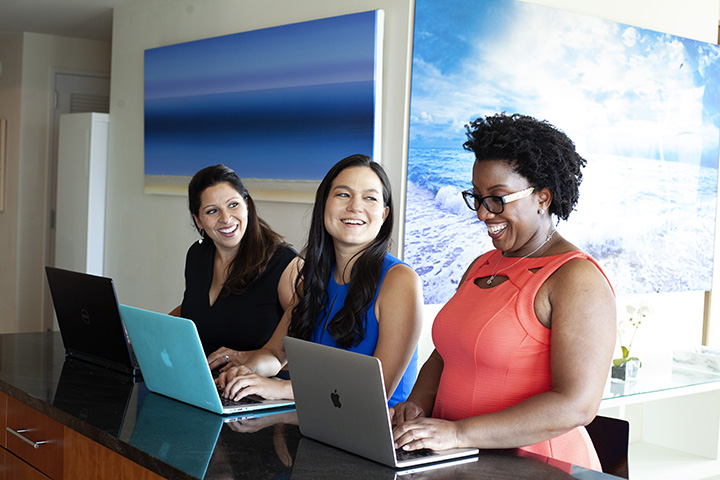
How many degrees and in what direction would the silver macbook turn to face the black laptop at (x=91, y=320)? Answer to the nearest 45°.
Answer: approximately 90° to its left

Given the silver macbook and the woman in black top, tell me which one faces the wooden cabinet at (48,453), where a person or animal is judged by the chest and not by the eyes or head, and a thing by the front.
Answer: the woman in black top

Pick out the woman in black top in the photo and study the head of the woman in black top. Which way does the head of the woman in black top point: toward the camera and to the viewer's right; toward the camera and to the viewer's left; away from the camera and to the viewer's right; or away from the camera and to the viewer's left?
toward the camera and to the viewer's right

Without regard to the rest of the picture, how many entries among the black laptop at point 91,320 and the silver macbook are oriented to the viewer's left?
0

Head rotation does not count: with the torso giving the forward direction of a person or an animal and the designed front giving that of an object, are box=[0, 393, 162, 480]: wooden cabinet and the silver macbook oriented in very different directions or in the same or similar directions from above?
very different directions

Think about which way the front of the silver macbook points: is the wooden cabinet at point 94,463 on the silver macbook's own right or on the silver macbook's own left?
on the silver macbook's own left

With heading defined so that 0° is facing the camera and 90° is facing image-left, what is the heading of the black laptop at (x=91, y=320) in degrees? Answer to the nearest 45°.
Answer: approximately 225°

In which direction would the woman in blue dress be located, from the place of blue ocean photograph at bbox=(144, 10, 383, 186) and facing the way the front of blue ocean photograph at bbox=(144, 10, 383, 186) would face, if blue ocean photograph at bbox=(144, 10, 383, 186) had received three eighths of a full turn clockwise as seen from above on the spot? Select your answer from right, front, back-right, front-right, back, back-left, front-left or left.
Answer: back

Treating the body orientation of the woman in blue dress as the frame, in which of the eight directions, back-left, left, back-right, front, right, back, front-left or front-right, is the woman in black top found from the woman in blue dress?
right

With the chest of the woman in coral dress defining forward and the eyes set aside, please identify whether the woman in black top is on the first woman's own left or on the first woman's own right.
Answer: on the first woman's own right

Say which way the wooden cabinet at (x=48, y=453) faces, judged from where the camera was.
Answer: facing the viewer and to the left of the viewer

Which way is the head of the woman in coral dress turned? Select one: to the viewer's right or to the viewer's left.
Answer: to the viewer's left

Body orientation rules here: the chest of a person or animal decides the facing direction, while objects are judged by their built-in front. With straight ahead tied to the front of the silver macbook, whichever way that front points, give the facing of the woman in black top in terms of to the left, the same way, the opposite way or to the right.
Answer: the opposite way
